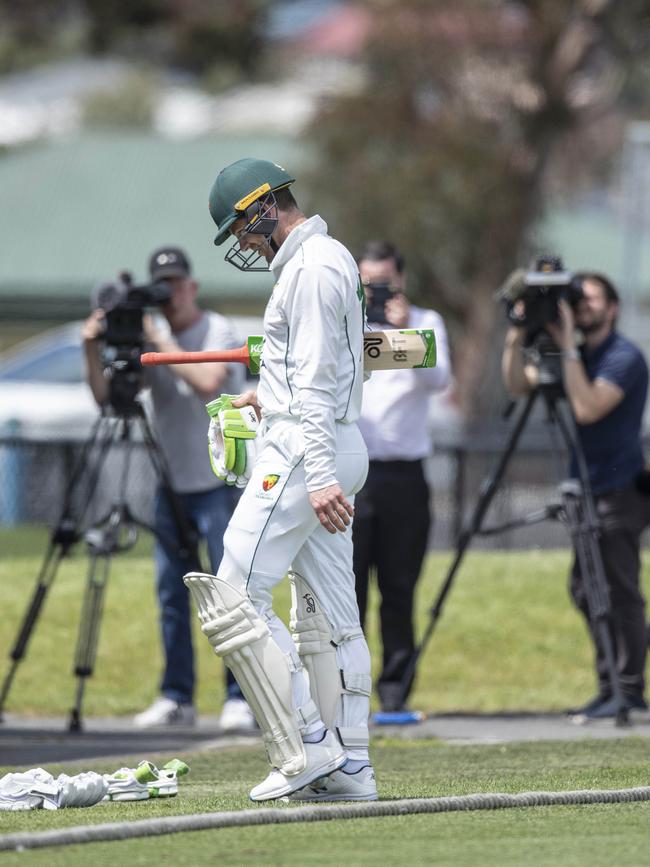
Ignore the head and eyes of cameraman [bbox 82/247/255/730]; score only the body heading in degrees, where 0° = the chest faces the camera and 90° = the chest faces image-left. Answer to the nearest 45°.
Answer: approximately 45°

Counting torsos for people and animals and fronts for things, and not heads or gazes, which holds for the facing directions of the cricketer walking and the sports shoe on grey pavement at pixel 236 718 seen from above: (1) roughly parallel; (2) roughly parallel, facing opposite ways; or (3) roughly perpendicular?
roughly perpendicular

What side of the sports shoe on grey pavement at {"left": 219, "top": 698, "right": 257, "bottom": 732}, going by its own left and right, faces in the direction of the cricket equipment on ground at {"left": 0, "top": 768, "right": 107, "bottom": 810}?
front

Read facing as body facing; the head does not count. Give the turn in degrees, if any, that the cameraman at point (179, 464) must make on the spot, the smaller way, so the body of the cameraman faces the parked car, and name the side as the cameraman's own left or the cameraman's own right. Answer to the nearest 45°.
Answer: approximately 135° to the cameraman's own right

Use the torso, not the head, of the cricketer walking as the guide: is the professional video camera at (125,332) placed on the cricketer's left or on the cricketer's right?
on the cricketer's right

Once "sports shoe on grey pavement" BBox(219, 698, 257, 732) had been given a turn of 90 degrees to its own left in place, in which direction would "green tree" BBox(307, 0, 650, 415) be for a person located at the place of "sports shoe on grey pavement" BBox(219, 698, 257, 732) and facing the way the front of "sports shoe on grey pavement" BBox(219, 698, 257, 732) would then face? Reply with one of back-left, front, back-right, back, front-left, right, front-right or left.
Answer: left

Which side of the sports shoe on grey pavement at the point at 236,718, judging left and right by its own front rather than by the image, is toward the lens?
front

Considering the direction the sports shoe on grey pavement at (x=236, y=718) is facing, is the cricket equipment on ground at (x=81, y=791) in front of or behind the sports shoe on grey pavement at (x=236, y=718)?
in front
